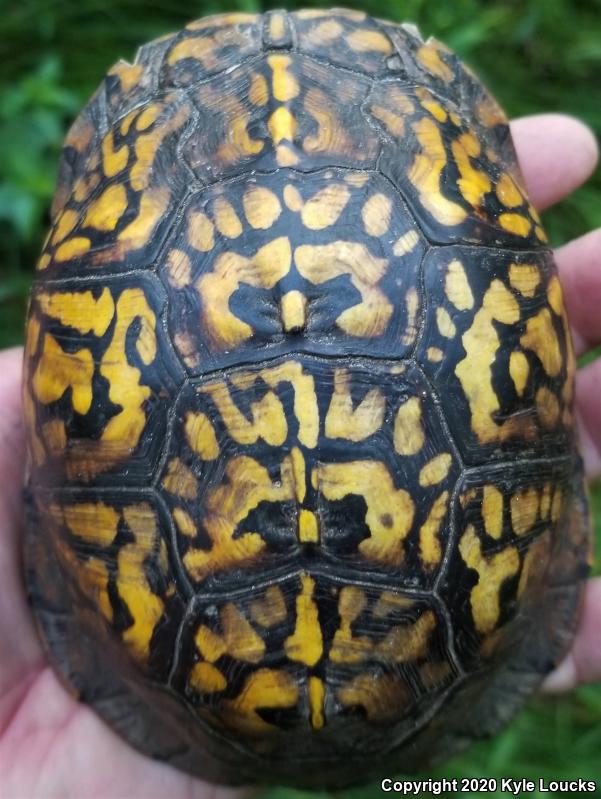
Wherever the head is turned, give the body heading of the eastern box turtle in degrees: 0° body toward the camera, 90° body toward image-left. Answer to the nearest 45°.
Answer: approximately 180°
